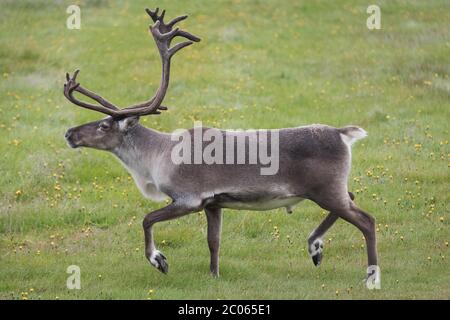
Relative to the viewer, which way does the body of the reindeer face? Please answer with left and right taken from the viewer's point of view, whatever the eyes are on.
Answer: facing to the left of the viewer
